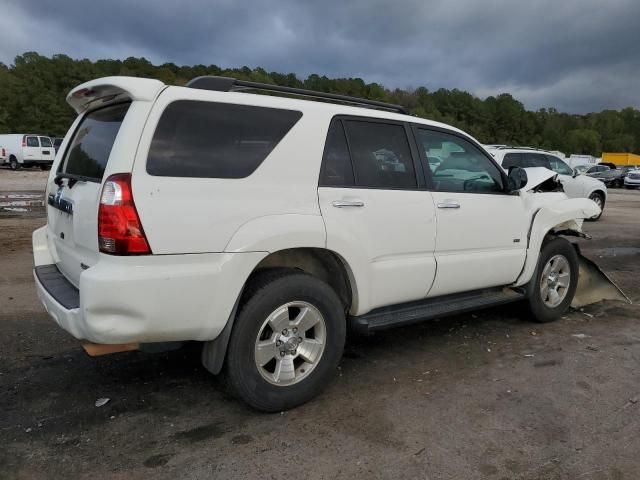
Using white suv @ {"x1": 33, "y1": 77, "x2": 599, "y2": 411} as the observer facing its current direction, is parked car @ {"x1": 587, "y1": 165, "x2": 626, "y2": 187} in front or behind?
in front

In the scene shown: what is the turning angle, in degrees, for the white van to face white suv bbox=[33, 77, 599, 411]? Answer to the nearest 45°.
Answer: approximately 135° to its left

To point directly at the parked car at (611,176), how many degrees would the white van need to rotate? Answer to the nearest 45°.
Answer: approximately 135° to its right

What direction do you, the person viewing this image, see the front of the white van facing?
facing away from the viewer and to the left of the viewer

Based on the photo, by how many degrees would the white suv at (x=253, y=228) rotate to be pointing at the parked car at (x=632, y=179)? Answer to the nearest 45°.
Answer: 0° — it already faces it

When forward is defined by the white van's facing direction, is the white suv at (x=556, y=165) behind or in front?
behind

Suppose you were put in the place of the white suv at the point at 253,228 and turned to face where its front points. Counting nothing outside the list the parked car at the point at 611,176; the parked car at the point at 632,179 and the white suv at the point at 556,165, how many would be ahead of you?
3

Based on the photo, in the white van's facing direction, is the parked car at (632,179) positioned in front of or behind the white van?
behind

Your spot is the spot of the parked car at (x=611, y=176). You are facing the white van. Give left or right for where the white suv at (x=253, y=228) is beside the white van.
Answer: left

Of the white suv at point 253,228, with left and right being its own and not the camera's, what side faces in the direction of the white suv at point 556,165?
front

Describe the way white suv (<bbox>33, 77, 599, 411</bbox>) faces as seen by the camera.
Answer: facing away from the viewer and to the right of the viewer

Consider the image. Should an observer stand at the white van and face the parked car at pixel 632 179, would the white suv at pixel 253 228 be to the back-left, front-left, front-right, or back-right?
front-right

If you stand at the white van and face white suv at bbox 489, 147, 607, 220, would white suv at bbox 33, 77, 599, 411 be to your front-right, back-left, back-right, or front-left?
front-right

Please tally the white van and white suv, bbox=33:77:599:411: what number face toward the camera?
0

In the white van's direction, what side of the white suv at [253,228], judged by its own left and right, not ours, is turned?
left
